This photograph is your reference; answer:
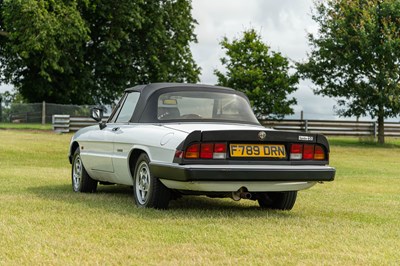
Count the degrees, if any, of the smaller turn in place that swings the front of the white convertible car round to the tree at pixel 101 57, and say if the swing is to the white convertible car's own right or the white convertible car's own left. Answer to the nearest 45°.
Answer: approximately 45° to the white convertible car's own right

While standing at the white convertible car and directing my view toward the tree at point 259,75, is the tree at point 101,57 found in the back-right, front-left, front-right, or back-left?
front-left

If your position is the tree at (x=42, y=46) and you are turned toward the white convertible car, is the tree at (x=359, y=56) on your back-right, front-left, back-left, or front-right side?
front-left

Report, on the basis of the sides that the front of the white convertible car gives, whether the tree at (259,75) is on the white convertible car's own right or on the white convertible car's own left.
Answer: on the white convertible car's own right

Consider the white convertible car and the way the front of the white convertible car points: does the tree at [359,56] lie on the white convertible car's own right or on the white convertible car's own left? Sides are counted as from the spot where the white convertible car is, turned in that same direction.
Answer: on the white convertible car's own right

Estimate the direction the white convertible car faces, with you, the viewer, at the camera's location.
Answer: facing away from the viewer and to the left of the viewer
